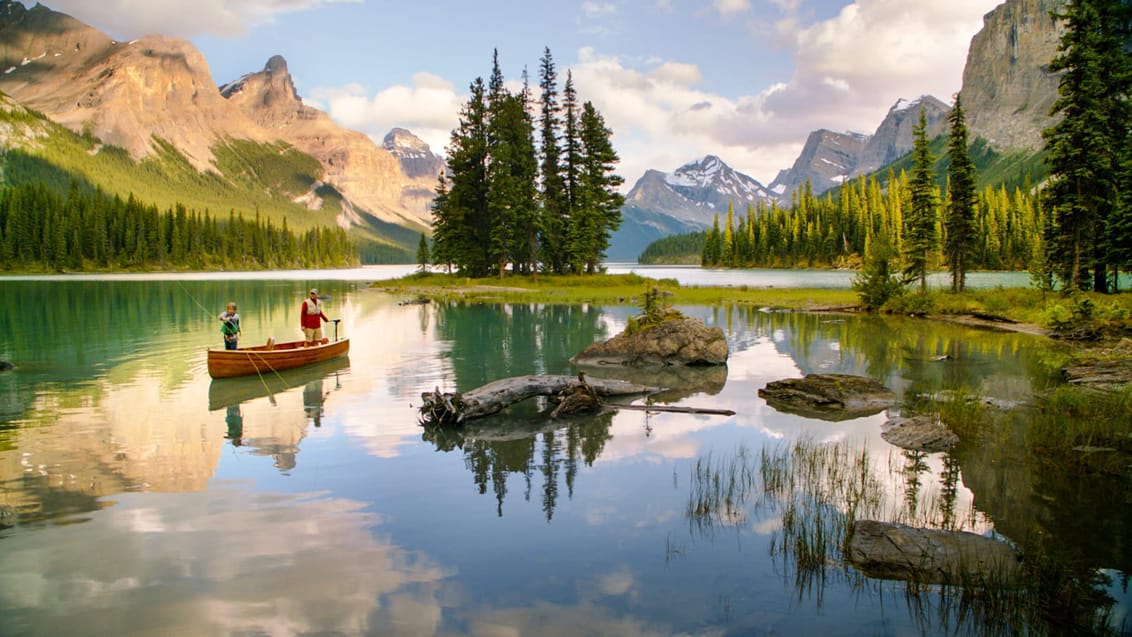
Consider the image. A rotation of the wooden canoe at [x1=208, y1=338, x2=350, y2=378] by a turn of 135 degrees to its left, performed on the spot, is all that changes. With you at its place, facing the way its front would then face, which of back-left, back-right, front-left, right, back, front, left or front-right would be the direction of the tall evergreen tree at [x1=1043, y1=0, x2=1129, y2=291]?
front

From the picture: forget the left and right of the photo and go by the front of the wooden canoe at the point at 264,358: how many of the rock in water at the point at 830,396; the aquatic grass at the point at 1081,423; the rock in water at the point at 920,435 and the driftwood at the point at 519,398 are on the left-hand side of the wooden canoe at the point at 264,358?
4

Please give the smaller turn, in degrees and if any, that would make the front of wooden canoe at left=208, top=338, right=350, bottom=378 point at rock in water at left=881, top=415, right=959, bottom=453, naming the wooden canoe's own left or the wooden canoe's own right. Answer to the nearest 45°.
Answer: approximately 90° to the wooden canoe's own left

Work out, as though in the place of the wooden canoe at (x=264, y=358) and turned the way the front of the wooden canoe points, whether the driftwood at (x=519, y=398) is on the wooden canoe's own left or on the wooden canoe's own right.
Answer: on the wooden canoe's own left

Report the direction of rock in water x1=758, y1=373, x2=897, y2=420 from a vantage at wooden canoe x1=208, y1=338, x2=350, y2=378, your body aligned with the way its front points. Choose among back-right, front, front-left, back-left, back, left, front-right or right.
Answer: left

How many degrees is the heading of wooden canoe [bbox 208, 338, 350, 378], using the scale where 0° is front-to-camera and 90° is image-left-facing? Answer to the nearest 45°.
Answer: approximately 45°

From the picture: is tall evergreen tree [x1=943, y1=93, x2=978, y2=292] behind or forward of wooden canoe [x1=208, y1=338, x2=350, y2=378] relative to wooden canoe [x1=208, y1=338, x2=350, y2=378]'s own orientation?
behind

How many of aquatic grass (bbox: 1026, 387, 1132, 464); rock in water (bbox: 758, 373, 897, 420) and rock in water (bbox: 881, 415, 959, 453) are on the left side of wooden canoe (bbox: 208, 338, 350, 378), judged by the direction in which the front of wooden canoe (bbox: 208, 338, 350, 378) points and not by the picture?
3

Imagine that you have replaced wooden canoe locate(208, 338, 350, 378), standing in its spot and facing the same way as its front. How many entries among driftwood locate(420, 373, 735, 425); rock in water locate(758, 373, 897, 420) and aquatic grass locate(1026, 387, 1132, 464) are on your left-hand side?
3

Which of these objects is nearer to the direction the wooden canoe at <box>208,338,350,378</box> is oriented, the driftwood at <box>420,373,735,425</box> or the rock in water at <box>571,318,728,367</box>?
the driftwood
